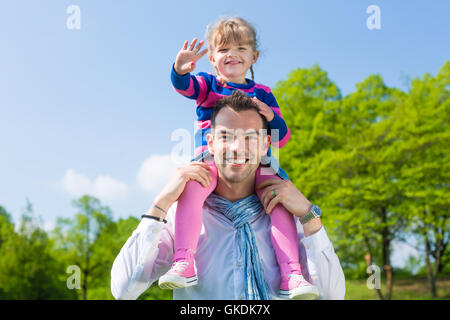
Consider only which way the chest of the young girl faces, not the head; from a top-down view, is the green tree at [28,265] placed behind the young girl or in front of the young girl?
behind

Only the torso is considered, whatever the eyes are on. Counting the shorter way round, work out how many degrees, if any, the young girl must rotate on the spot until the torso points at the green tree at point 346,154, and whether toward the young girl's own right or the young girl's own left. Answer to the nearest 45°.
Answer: approximately 180°

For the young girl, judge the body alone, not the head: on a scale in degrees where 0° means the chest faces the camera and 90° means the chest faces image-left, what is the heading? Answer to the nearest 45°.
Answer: approximately 0°

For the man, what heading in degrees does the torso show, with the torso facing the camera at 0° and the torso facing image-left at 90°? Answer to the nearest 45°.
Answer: approximately 0°
